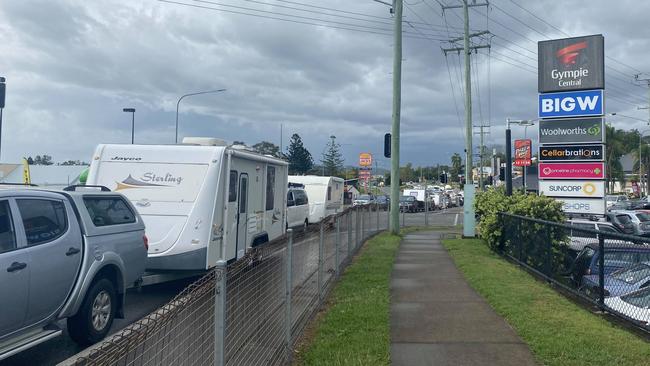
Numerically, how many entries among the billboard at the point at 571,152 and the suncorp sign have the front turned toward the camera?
2

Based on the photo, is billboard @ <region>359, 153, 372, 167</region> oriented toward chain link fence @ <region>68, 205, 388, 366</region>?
yes

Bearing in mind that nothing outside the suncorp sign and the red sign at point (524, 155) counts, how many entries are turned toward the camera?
2

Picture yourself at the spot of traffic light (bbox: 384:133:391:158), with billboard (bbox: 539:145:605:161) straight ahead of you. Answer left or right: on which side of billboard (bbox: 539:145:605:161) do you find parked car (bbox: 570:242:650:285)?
right

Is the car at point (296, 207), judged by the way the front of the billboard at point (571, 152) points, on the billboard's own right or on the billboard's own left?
on the billboard's own right

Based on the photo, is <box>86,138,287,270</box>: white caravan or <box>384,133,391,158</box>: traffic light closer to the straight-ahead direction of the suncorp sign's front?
the white caravan

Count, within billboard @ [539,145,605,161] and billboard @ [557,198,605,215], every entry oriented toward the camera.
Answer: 2

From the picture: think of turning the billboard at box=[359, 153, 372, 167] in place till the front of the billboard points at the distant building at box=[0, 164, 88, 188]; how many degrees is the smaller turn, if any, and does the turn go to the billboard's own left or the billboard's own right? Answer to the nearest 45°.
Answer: approximately 90° to the billboard's own right

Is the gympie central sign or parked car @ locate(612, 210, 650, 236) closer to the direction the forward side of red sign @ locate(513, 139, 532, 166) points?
the gympie central sign

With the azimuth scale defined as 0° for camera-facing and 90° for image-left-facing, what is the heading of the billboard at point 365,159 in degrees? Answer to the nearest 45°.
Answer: approximately 0°
